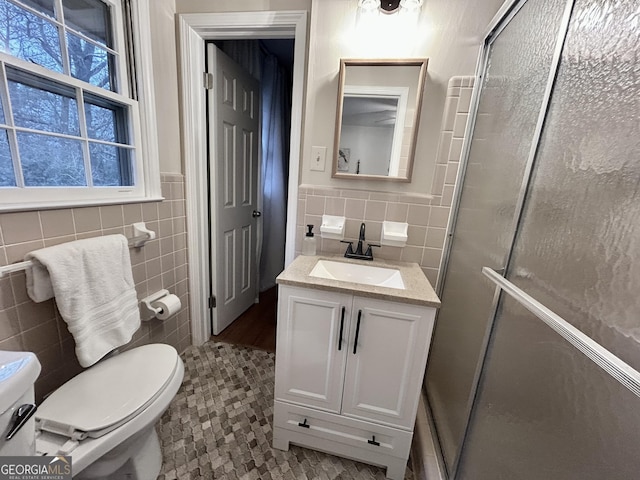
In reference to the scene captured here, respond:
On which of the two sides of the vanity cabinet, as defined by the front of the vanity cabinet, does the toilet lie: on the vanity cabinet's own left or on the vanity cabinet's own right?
on the vanity cabinet's own right

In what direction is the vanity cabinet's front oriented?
toward the camera

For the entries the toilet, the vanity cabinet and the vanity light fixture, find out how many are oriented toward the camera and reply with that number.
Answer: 2

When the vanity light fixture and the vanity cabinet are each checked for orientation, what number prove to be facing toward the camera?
2

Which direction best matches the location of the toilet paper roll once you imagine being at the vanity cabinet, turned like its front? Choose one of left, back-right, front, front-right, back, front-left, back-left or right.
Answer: right

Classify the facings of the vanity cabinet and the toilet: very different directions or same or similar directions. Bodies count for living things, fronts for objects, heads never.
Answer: very different directions

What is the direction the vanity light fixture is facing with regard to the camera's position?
facing the viewer

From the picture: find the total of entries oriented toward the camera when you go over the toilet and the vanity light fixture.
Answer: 1

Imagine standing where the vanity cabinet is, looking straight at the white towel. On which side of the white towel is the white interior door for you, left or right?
right
